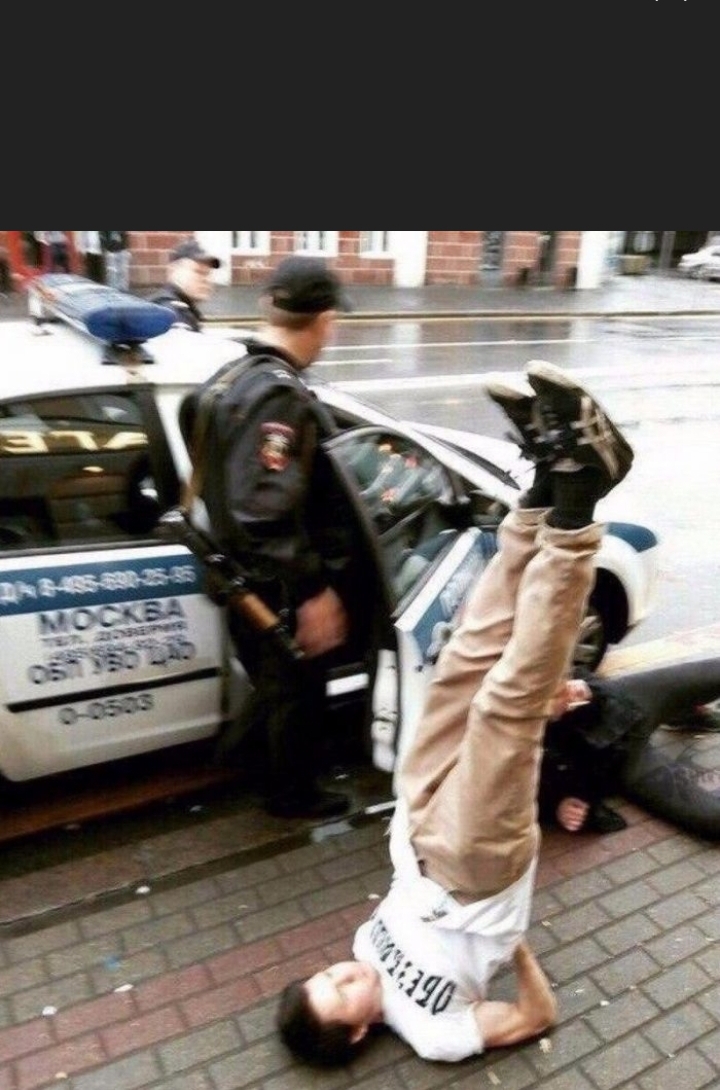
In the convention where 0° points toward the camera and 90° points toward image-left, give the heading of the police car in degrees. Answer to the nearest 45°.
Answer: approximately 225°

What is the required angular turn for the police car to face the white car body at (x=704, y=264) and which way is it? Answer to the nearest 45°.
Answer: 0° — it already faces it

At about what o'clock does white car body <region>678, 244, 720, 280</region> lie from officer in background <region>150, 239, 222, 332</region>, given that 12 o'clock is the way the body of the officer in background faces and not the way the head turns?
The white car body is roughly at 10 o'clock from the officer in background.

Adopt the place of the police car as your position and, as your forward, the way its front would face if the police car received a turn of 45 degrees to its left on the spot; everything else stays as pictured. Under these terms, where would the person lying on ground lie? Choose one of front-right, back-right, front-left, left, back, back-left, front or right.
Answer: right
